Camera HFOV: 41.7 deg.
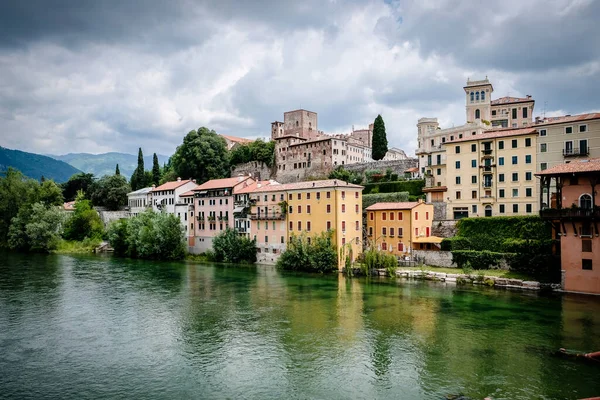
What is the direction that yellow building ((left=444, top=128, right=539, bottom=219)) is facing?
toward the camera

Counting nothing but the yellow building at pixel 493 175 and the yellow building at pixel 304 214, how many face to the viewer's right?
0

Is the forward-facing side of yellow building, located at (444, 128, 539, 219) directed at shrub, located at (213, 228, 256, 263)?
no

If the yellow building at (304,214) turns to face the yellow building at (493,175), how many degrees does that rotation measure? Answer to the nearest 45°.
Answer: approximately 135° to its left

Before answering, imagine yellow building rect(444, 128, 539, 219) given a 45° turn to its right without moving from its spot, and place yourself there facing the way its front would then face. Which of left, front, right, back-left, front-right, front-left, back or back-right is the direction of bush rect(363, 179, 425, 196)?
right

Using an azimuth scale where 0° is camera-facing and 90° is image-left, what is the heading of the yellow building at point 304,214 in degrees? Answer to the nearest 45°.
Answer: approximately 45°

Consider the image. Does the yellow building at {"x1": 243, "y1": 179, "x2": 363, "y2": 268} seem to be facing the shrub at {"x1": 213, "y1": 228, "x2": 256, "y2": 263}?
no

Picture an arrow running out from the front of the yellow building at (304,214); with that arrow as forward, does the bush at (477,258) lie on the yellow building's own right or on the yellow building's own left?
on the yellow building's own left

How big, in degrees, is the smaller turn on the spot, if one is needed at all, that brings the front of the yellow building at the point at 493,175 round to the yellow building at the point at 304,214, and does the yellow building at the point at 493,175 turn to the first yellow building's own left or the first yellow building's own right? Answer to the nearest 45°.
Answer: approximately 90° to the first yellow building's own right
